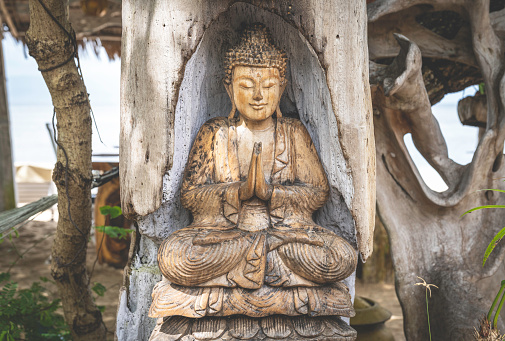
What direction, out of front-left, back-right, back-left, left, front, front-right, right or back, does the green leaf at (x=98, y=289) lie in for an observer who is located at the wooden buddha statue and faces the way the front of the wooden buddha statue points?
back-right

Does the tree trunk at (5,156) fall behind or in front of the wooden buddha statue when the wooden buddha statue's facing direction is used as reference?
behind

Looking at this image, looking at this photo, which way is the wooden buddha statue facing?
toward the camera

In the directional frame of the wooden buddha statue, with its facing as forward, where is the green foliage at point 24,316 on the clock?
The green foliage is roughly at 4 o'clock from the wooden buddha statue.

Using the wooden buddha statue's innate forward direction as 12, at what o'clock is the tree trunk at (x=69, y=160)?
The tree trunk is roughly at 4 o'clock from the wooden buddha statue.

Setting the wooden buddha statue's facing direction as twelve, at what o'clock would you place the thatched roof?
The thatched roof is roughly at 5 o'clock from the wooden buddha statue.

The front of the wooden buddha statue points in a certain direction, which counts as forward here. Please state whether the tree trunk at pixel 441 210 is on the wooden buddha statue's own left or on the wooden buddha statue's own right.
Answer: on the wooden buddha statue's own left
